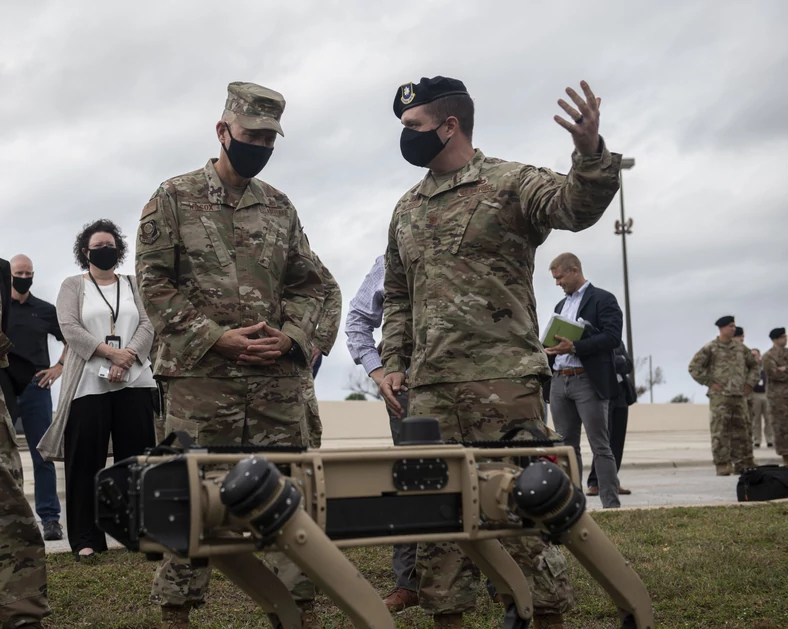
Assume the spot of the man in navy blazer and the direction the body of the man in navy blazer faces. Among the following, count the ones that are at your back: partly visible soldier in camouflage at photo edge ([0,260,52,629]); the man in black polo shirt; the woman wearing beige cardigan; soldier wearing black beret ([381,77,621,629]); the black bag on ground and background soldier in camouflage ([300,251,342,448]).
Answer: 1

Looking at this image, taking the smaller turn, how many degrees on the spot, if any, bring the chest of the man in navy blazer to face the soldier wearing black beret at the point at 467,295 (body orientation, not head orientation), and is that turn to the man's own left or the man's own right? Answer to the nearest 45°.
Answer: approximately 45° to the man's own left

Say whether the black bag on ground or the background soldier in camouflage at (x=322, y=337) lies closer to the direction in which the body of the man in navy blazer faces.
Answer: the background soldier in camouflage

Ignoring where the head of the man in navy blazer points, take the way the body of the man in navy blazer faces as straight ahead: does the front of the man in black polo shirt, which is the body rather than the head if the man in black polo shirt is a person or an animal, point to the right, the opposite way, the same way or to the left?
to the left

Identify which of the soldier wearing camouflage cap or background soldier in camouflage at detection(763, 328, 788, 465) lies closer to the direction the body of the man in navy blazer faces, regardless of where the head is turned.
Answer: the soldier wearing camouflage cap

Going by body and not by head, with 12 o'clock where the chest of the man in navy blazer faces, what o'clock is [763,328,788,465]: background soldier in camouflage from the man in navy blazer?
The background soldier in camouflage is roughly at 5 o'clock from the man in navy blazer.

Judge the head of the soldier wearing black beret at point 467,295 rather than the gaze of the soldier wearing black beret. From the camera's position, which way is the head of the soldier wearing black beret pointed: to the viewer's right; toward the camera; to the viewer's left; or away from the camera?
to the viewer's left

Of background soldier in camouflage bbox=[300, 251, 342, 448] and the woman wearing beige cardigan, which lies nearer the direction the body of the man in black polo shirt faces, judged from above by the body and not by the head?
the woman wearing beige cardigan

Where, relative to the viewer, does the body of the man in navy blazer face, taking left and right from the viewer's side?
facing the viewer and to the left of the viewer

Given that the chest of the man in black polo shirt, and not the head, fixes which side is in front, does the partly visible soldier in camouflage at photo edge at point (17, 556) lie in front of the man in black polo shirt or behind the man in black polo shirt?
in front

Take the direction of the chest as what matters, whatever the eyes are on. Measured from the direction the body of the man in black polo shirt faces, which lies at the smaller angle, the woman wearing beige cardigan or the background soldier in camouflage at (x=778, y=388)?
the woman wearing beige cardigan

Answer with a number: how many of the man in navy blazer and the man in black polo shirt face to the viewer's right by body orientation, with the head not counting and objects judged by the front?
0

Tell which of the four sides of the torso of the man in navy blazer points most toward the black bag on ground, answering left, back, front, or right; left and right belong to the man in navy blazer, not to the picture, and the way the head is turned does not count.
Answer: back

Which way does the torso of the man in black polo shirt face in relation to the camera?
toward the camera

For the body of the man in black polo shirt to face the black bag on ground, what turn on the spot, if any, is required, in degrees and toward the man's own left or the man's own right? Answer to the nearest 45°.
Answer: approximately 90° to the man's own left

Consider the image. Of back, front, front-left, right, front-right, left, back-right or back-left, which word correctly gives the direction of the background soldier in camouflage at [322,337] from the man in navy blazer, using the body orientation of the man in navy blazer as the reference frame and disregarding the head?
front

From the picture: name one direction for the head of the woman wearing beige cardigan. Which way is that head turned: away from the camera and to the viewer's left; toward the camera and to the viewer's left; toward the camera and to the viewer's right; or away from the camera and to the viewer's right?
toward the camera and to the viewer's right
